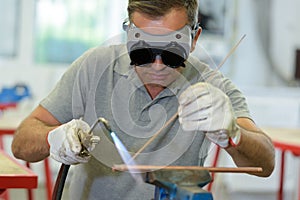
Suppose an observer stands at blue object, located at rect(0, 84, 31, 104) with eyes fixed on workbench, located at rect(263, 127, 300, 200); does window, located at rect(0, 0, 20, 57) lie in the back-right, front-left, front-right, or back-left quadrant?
back-left

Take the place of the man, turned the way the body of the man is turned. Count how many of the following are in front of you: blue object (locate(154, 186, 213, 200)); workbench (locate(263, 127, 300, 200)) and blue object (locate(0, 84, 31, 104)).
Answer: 1

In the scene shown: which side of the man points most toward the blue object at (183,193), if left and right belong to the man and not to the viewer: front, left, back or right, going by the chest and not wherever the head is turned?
front

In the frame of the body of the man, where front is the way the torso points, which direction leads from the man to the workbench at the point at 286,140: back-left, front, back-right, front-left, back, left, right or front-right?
back-left

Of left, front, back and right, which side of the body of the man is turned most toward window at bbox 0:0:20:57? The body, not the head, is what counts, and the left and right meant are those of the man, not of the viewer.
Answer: back

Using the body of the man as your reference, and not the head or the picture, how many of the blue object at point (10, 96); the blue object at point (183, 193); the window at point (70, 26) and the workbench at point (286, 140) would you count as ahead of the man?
1

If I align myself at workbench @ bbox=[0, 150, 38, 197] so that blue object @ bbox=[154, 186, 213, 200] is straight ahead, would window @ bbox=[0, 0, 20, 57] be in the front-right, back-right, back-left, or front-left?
back-left

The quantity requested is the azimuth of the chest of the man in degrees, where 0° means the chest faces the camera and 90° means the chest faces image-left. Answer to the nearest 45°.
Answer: approximately 0°

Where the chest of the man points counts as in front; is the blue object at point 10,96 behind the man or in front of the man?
behind

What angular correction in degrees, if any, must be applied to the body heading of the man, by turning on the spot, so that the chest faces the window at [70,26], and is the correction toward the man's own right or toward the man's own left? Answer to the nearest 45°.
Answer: approximately 180°

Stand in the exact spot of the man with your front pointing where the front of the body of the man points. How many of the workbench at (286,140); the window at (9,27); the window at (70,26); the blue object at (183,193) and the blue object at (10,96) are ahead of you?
1
